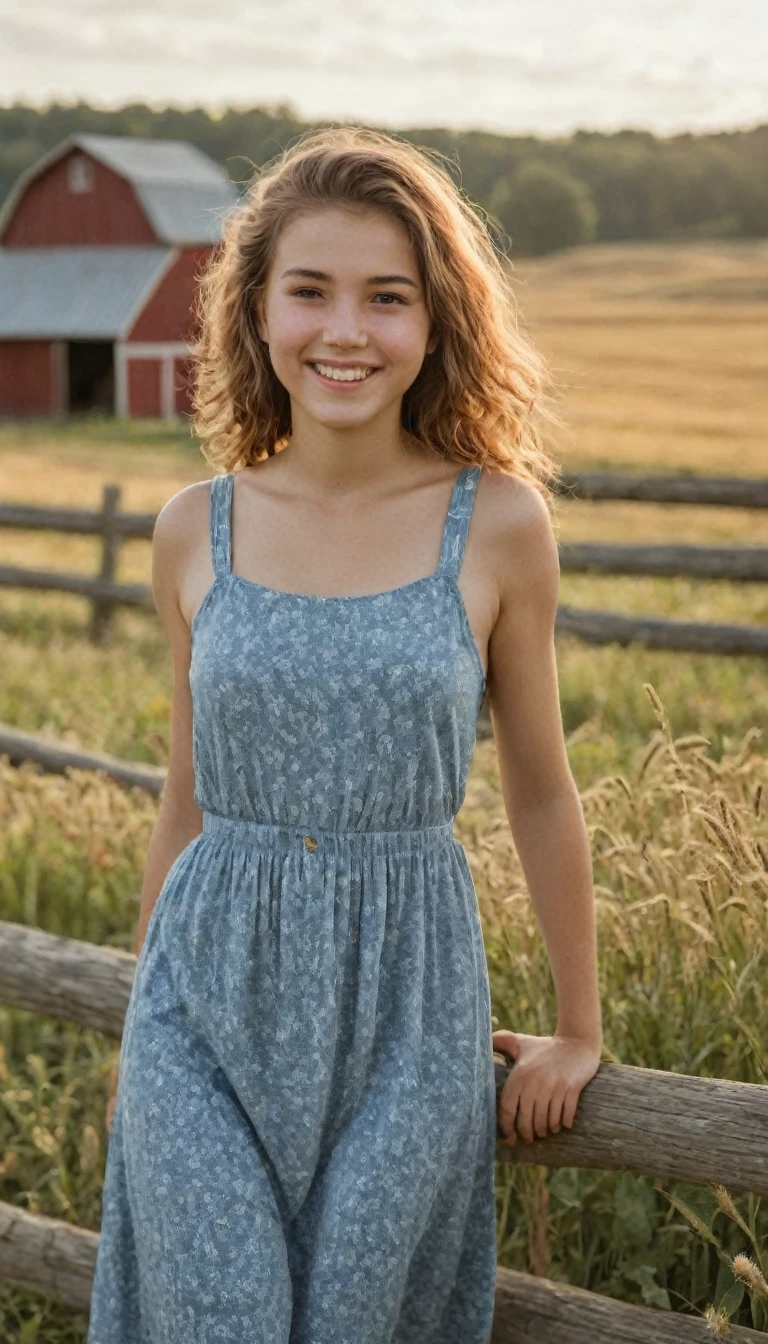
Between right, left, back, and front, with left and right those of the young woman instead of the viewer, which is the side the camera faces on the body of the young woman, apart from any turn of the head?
front

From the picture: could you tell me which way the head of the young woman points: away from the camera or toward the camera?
toward the camera

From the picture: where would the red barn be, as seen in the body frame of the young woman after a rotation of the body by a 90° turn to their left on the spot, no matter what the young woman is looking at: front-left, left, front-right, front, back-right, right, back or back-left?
left
